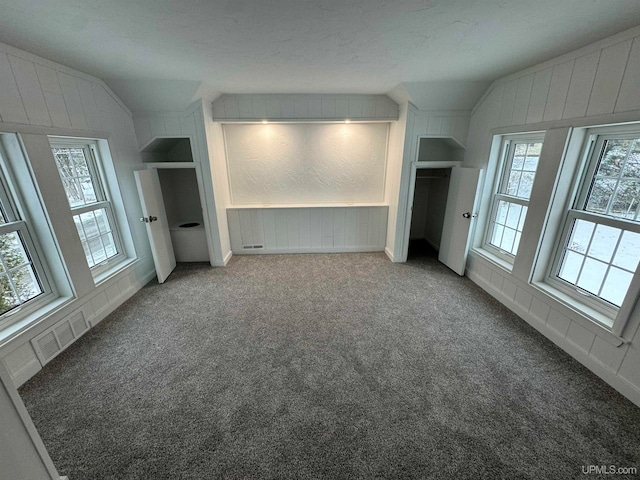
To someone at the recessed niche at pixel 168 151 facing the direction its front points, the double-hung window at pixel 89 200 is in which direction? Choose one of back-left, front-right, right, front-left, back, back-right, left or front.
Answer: front-right

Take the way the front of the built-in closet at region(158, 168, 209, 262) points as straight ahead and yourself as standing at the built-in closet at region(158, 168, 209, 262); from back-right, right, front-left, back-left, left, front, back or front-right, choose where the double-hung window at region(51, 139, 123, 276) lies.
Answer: front-right

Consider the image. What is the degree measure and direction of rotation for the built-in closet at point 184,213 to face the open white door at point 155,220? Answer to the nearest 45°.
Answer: approximately 45° to its right

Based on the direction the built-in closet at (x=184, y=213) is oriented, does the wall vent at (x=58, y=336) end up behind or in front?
in front

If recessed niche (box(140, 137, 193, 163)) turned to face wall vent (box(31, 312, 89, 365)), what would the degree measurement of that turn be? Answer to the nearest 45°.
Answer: approximately 45° to its right

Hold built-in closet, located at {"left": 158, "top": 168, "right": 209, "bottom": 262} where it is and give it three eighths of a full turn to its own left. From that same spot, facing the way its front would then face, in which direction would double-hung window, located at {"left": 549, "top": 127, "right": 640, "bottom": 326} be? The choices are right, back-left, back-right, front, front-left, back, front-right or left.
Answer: right

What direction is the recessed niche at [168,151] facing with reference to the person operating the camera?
facing the viewer

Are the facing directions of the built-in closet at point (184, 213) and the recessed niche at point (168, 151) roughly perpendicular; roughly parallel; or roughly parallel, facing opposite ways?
roughly parallel
